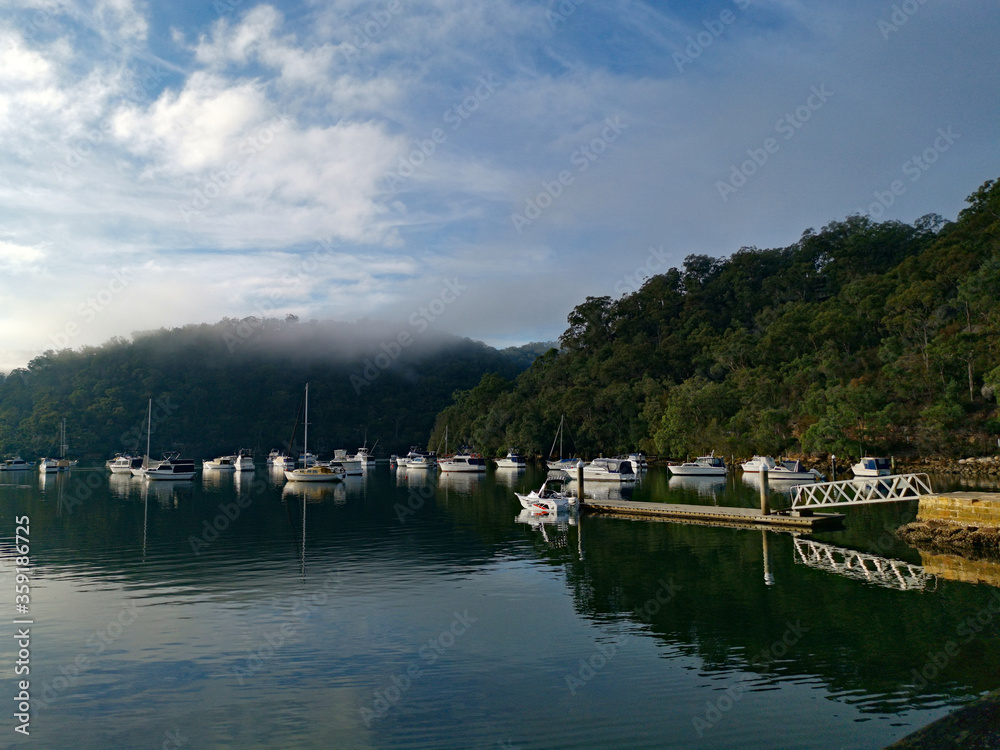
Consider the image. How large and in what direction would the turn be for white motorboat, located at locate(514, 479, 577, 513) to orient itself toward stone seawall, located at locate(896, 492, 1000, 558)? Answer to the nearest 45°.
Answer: approximately 135° to its left

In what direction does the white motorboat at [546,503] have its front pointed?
to the viewer's left
